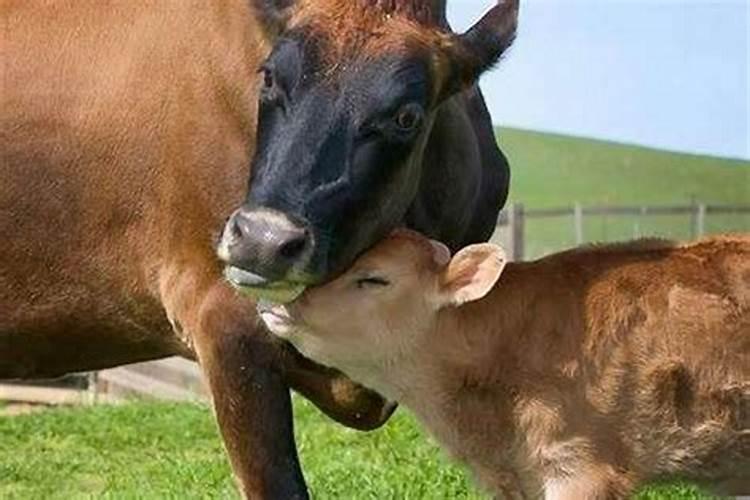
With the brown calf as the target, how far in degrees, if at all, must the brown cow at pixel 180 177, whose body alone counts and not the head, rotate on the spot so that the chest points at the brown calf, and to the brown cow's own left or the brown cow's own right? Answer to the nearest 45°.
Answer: approximately 45° to the brown cow's own right

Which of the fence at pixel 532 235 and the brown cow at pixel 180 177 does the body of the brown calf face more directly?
the brown cow

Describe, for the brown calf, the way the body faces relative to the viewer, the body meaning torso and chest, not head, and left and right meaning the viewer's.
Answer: facing to the left of the viewer

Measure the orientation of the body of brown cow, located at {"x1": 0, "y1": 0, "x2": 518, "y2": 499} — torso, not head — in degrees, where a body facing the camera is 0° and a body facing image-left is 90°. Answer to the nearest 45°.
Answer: approximately 270°

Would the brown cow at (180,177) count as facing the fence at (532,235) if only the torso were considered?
no

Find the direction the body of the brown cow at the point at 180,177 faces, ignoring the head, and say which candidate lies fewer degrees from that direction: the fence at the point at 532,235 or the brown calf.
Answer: the brown calf

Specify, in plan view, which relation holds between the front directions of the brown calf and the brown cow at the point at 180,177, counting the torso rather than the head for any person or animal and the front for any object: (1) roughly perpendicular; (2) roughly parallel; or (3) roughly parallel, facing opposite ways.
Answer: roughly parallel, facing opposite ways

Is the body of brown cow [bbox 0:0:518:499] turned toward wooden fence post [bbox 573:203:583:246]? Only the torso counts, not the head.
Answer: no

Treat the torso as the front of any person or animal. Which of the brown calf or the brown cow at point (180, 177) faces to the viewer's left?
the brown calf

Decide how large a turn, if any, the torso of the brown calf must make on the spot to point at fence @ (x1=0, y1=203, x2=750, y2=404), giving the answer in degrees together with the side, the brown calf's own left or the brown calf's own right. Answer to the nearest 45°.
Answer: approximately 90° to the brown calf's own right

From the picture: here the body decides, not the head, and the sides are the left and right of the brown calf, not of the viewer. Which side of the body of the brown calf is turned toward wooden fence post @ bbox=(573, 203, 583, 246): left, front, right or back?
right

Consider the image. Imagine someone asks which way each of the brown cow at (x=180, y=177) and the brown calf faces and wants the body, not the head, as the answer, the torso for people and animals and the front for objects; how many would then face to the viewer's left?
1
